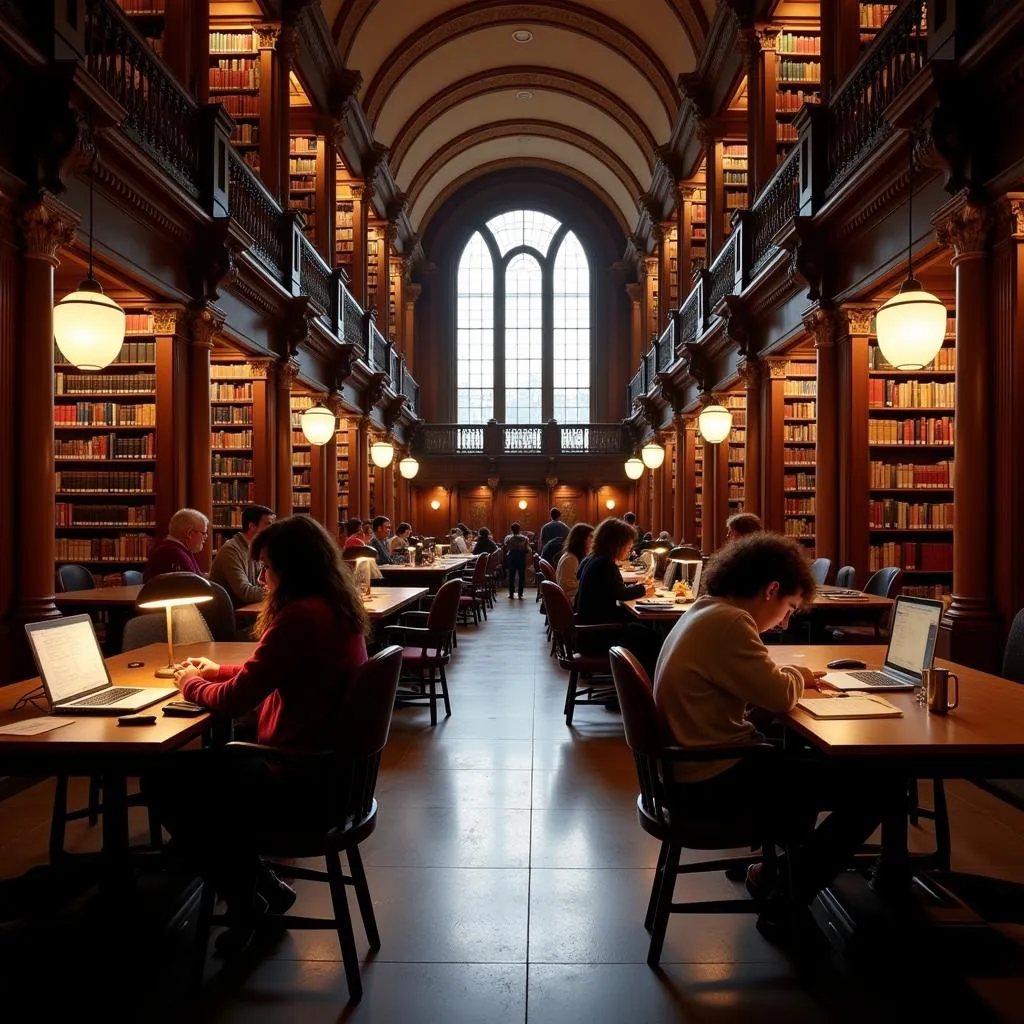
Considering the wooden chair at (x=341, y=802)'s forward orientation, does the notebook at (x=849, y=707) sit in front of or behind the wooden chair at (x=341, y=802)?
behind

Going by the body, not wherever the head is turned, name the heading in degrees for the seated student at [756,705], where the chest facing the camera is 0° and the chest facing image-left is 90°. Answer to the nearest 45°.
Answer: approximately 270°

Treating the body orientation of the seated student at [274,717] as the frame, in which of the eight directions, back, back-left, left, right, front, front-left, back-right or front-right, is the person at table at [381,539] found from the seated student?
right

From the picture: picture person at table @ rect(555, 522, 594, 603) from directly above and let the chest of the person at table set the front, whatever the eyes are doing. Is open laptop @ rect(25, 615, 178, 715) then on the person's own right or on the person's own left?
on the person's own right

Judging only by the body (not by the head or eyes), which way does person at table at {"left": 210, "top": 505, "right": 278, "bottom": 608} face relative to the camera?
to the viewer's right

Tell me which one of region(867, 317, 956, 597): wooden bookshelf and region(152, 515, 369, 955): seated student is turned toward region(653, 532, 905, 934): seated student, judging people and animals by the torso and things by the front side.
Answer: the wooden bookshelf

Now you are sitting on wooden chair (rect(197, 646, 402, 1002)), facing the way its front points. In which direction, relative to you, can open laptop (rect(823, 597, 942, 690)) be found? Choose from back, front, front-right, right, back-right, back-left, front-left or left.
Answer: back

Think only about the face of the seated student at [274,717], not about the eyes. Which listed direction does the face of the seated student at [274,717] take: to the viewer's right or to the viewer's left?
to the viewer's left

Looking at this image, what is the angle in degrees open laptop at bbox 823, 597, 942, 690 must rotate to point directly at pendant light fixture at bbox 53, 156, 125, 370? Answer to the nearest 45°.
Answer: approximately 45° to its right

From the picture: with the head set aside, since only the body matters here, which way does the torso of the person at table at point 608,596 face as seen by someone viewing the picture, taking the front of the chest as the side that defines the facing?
to the viewer's right

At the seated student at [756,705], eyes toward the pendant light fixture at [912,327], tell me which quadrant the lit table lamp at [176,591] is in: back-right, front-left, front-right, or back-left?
back-left

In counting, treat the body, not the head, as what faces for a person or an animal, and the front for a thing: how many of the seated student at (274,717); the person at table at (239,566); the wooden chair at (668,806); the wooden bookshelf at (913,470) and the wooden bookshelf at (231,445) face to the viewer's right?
2

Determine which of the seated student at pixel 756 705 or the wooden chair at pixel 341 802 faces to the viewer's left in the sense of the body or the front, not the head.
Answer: the wooden chair

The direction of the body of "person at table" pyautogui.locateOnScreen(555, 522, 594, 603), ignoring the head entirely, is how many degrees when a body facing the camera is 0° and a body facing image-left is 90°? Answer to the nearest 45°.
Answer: approximately 270°

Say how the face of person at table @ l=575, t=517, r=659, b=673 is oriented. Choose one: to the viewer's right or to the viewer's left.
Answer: to the viewer's right

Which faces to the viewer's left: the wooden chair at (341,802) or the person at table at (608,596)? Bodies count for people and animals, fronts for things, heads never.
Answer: the wooden chair

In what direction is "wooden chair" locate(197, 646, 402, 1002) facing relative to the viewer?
to the viewer's left
